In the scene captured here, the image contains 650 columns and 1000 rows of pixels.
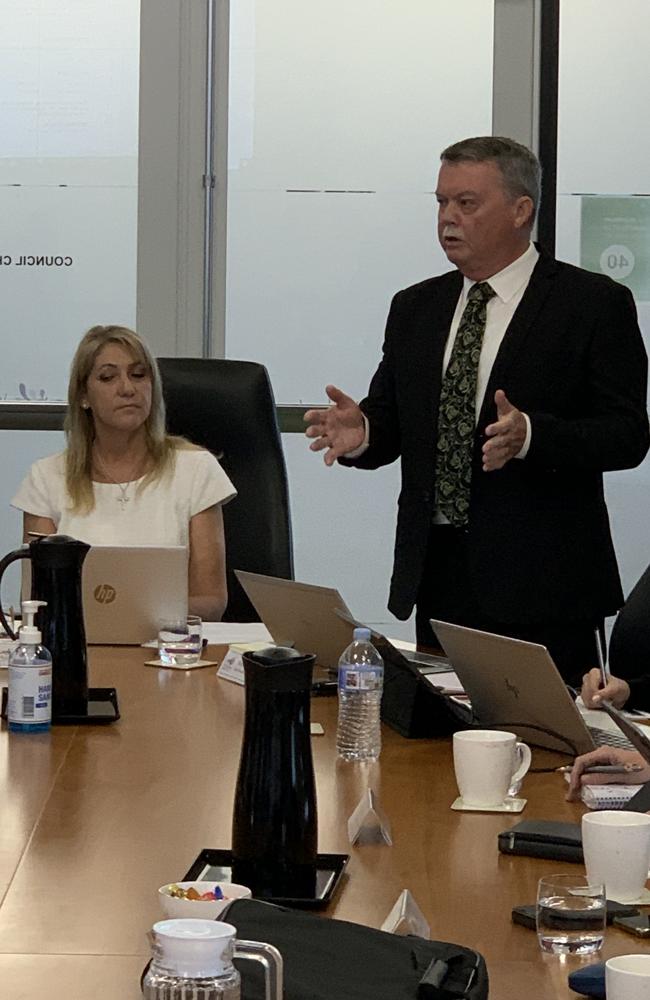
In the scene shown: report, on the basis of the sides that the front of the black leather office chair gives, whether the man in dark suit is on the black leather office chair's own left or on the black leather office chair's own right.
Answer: on the black leather office chair's own left

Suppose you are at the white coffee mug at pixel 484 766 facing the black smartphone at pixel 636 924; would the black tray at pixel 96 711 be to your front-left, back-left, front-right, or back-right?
back-right

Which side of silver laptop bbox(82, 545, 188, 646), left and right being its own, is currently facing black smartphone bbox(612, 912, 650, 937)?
back

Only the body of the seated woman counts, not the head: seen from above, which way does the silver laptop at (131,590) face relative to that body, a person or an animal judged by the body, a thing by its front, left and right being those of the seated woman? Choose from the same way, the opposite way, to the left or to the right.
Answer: the opposite way

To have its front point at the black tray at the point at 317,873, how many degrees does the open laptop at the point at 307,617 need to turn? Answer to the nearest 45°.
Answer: approximately 135° to its right

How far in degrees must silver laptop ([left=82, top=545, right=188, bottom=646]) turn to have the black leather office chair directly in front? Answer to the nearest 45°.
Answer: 0° — it already faces it

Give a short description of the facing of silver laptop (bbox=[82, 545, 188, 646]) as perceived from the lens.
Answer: facing away from the viewer

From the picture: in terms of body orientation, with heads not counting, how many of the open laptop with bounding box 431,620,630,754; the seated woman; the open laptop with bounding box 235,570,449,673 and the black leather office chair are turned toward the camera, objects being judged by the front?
2

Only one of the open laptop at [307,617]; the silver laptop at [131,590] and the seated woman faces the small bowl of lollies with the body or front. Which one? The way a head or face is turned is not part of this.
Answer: the seated woman
